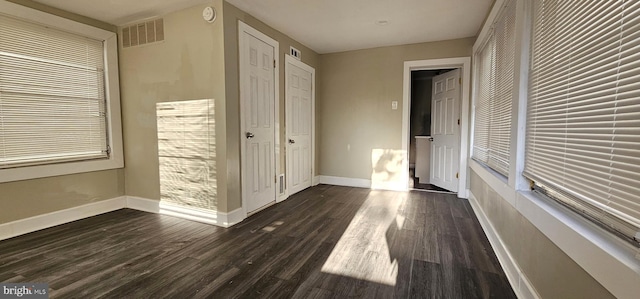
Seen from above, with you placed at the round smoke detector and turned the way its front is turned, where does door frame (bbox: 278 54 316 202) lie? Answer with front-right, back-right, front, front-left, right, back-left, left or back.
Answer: back

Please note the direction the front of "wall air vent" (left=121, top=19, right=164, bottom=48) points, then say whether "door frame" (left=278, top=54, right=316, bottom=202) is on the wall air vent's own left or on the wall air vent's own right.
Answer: on the wall air vent's own left

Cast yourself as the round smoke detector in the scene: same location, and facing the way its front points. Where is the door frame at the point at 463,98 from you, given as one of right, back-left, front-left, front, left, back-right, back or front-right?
back-left

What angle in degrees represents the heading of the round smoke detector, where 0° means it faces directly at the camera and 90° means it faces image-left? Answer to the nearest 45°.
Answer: approximately 45°

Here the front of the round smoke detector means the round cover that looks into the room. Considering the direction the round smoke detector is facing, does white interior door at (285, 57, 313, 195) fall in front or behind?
behind

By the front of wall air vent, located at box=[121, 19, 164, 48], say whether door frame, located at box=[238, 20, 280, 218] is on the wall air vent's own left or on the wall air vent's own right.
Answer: on the wall air vent's own left

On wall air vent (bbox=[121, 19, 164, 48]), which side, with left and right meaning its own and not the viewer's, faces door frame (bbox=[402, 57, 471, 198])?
left

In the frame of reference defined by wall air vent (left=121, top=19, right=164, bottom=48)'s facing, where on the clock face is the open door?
The open door is roughly at 8 o'clock from the wall air vent.

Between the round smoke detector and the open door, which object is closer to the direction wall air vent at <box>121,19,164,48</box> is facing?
the round smoke detector

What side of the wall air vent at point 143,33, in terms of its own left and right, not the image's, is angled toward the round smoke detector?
left

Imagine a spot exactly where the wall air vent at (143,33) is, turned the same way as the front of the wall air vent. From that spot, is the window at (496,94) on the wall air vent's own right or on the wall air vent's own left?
on the wall air vent's own left

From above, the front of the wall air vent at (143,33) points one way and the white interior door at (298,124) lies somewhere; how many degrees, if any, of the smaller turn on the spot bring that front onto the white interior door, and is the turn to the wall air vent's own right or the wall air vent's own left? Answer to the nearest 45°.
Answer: approximately 135° to the wall air vent's own left
